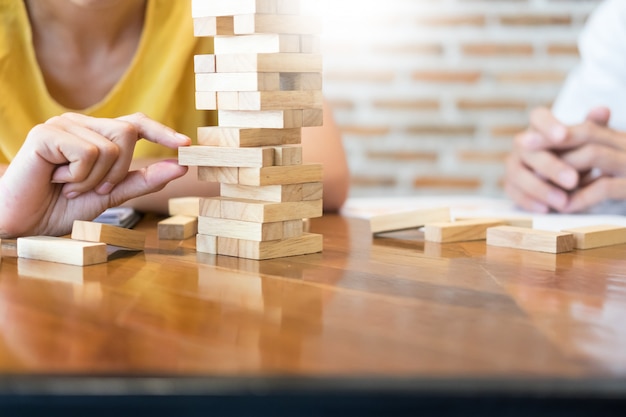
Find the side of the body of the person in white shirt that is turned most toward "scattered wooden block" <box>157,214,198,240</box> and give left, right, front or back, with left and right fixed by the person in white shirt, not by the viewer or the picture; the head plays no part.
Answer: front

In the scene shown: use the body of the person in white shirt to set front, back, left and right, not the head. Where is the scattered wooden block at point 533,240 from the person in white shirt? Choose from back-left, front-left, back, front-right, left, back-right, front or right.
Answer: front-left

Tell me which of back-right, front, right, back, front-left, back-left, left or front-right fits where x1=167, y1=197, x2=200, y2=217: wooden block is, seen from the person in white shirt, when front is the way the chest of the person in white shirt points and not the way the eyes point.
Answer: front

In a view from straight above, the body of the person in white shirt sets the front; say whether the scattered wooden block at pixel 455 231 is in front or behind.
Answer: in front

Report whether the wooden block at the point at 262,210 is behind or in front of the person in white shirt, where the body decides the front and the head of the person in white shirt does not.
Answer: in front

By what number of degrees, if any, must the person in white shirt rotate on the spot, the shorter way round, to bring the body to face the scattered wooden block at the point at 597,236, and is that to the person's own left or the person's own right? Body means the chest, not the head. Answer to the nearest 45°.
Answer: approximately 45° to the person's own left

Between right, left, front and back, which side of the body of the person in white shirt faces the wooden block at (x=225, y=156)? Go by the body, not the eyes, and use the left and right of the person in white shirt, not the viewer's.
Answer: front

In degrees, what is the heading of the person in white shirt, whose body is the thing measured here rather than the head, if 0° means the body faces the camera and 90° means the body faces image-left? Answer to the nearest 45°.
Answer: approximately 45°
